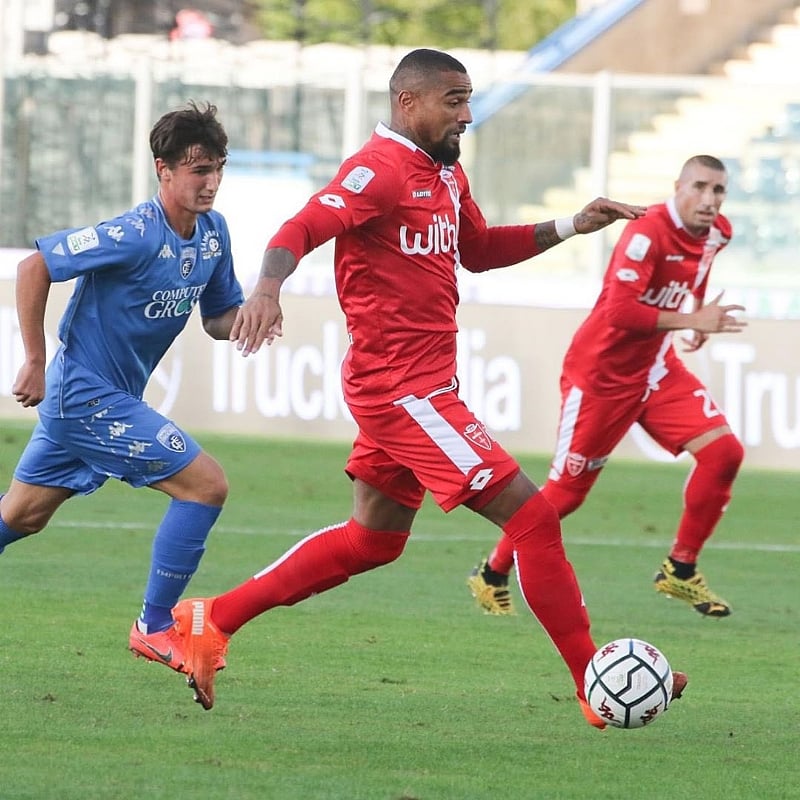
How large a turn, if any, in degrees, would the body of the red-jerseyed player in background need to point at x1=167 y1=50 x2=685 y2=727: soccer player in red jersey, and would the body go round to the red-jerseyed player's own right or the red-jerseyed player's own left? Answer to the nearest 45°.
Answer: approximately 45° to the red-jerseyed player's own right

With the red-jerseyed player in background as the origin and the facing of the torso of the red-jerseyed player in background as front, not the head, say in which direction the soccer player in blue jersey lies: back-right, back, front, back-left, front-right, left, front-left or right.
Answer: right

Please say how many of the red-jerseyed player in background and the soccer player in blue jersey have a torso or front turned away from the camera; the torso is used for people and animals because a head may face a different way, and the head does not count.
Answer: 0

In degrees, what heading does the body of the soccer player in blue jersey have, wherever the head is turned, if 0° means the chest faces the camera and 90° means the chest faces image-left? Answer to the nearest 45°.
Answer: approximately 315°

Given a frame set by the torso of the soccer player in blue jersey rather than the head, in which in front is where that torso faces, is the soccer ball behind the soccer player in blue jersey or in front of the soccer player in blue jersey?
in front

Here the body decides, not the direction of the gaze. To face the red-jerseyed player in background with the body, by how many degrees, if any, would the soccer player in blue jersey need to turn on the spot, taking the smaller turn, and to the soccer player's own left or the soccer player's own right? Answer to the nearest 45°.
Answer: approximately 90° to the soccer player's own left

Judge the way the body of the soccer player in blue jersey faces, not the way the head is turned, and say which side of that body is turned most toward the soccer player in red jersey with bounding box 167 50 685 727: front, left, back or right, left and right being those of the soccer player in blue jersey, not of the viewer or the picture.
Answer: front
